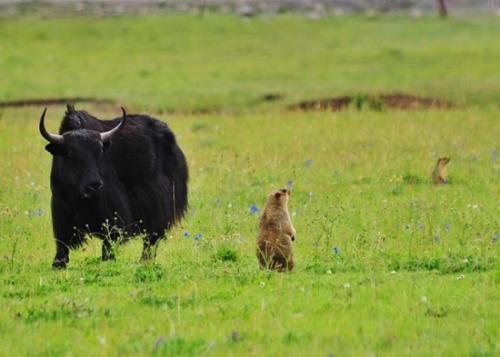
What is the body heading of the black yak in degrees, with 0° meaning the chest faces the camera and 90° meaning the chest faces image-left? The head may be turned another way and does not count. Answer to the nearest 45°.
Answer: approximately 45°

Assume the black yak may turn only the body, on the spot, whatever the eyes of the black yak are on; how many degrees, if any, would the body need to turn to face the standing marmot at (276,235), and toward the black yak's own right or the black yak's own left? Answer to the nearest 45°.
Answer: approximately 90° to the black yak's own left

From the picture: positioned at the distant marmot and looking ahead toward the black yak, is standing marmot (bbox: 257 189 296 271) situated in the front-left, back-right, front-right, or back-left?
front-left

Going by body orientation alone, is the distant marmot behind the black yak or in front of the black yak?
behind

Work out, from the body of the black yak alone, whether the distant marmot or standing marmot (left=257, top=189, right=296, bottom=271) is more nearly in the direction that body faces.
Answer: the standing marmot
